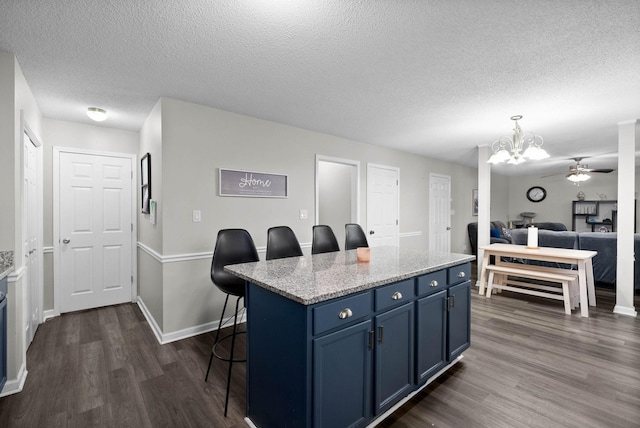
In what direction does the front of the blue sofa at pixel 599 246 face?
away from the camera

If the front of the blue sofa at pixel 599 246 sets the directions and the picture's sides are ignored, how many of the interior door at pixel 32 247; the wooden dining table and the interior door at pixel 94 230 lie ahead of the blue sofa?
0

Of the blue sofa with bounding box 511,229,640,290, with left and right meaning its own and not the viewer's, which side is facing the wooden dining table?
back

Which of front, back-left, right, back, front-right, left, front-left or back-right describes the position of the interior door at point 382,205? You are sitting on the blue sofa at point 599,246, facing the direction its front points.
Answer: back-left

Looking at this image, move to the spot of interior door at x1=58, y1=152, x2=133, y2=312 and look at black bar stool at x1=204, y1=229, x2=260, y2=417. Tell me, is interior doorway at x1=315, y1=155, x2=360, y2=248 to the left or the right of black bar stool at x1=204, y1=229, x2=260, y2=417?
left

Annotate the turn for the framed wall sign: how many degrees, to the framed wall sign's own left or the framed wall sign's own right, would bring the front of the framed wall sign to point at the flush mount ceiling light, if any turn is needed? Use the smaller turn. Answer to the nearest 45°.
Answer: approximately 135° to the framed wall sign's own right

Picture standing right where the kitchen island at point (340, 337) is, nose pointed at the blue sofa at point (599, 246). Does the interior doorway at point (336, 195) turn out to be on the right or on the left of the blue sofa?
left

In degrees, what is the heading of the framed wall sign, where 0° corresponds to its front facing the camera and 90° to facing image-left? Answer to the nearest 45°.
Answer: approximately 315°

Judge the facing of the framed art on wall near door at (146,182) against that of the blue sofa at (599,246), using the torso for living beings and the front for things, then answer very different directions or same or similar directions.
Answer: very different directions

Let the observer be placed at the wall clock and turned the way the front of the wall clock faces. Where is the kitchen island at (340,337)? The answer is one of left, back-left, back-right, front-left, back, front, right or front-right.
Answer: front

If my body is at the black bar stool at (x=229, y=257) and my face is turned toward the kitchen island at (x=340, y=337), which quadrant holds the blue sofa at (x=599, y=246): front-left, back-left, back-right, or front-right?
front-left

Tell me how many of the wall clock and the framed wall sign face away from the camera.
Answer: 0

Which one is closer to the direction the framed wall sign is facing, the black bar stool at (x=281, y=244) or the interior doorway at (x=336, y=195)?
the black bar stool

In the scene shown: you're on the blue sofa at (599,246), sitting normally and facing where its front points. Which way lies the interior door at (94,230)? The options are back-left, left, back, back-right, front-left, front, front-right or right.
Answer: back-left

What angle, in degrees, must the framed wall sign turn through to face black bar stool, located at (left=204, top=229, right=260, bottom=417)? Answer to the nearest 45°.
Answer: approximately 45° to its right

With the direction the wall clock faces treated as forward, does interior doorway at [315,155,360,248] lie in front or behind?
in front
